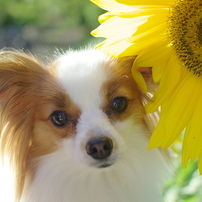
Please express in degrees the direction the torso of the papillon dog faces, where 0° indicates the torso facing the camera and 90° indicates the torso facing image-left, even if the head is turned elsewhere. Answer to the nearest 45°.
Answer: approximately 0°

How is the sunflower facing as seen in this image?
toward the camera

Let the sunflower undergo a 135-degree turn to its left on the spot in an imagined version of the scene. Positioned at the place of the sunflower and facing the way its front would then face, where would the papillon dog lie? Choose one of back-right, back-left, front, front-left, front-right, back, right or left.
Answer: left
